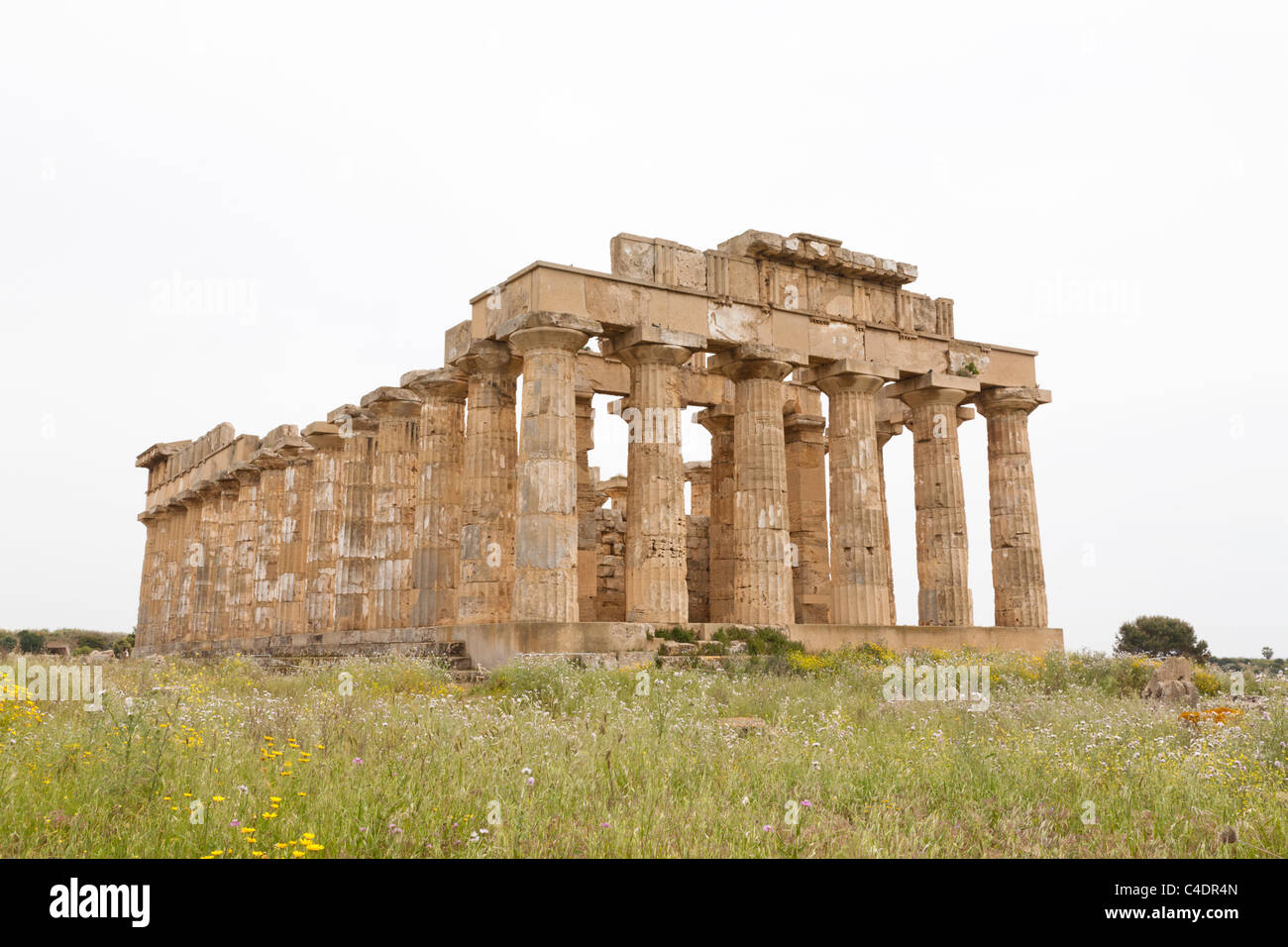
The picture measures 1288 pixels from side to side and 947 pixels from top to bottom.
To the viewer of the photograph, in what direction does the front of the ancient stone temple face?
facing the viewer and to the right of the viewer

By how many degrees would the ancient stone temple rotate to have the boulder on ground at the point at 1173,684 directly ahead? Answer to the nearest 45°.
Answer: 0° — it already faces it
